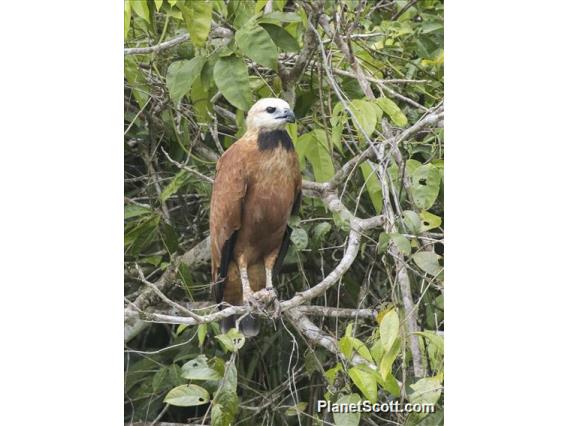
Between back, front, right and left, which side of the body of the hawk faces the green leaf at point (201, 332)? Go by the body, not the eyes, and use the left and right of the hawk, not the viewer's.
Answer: right

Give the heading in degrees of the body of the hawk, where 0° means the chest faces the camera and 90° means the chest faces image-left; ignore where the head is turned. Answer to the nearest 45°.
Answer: approximately 315°

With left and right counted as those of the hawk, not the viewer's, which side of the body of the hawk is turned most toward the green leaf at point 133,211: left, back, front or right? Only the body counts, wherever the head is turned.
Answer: right
